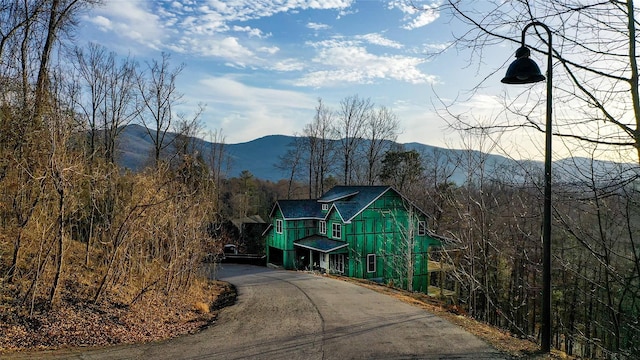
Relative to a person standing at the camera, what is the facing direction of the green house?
facing the viewer and to the left of the viewer
